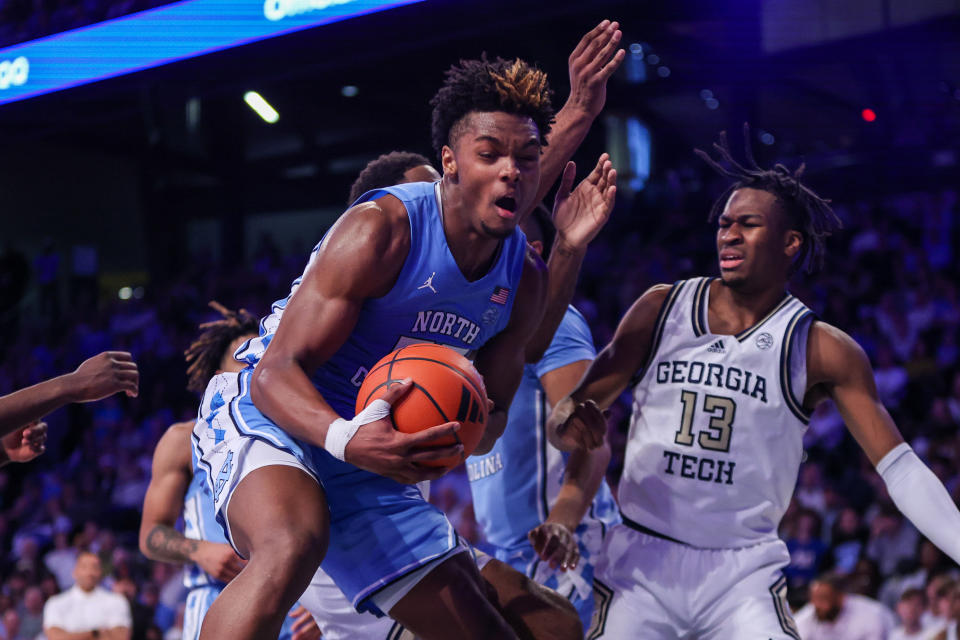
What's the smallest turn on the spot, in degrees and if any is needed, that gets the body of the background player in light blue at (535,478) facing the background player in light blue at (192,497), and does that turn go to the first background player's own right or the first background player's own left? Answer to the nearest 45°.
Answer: approximately 45° to the first background player's own right

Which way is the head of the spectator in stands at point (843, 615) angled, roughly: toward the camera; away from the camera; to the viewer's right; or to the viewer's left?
toward the camera

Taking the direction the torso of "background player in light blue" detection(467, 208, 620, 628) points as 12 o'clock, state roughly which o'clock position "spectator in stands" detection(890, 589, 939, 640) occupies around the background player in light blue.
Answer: The spectator in stands is roughly at 6 o'clock from the background player in light blue.

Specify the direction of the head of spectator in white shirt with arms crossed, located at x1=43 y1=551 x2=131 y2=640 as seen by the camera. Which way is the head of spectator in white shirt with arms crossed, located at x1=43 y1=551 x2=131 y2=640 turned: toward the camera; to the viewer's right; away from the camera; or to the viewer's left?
toward the camera

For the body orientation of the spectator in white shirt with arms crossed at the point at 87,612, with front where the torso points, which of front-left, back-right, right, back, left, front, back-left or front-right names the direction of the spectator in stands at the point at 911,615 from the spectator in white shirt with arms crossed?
front-left

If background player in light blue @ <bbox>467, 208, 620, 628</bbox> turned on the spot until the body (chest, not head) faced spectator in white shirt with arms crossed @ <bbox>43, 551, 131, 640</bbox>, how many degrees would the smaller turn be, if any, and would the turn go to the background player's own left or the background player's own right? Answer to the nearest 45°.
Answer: approximately 90° to the background player's own right

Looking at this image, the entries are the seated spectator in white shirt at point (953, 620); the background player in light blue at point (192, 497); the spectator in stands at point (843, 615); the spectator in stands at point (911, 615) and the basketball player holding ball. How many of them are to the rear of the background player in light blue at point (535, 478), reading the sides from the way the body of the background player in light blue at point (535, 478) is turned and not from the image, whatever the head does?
3

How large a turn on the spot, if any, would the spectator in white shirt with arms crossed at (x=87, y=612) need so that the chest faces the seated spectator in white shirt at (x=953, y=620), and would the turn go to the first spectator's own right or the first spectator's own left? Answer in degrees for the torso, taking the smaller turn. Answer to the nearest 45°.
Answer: approximately 45° to the first spectator's own left

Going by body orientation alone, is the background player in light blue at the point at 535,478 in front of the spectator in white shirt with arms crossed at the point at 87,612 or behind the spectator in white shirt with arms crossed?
in front

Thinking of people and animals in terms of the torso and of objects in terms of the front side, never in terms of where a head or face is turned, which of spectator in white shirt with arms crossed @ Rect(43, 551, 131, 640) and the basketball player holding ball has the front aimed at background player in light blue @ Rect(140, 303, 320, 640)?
the spectator in white shirt with arms crossed

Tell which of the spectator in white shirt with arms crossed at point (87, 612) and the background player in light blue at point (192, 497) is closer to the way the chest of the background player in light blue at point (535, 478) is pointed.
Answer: the background player in light blue

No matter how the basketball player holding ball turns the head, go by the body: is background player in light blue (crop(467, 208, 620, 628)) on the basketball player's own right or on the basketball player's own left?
on the basketball player's own left

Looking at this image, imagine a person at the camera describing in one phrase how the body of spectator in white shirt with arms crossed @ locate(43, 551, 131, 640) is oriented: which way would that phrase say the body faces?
toward the camera

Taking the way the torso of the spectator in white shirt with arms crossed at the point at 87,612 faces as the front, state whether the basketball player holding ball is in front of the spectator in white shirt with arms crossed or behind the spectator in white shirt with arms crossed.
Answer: in front

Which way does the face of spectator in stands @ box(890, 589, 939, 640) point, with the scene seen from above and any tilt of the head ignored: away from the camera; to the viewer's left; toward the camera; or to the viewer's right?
toward the camera

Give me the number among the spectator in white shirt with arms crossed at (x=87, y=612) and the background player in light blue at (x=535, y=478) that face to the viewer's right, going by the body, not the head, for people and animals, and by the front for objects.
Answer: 0

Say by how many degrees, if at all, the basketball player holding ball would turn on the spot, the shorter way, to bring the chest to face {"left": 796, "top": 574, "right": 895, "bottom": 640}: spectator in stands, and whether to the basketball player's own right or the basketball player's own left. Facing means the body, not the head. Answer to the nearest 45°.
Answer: approximately 90° to the basketball player's own left
